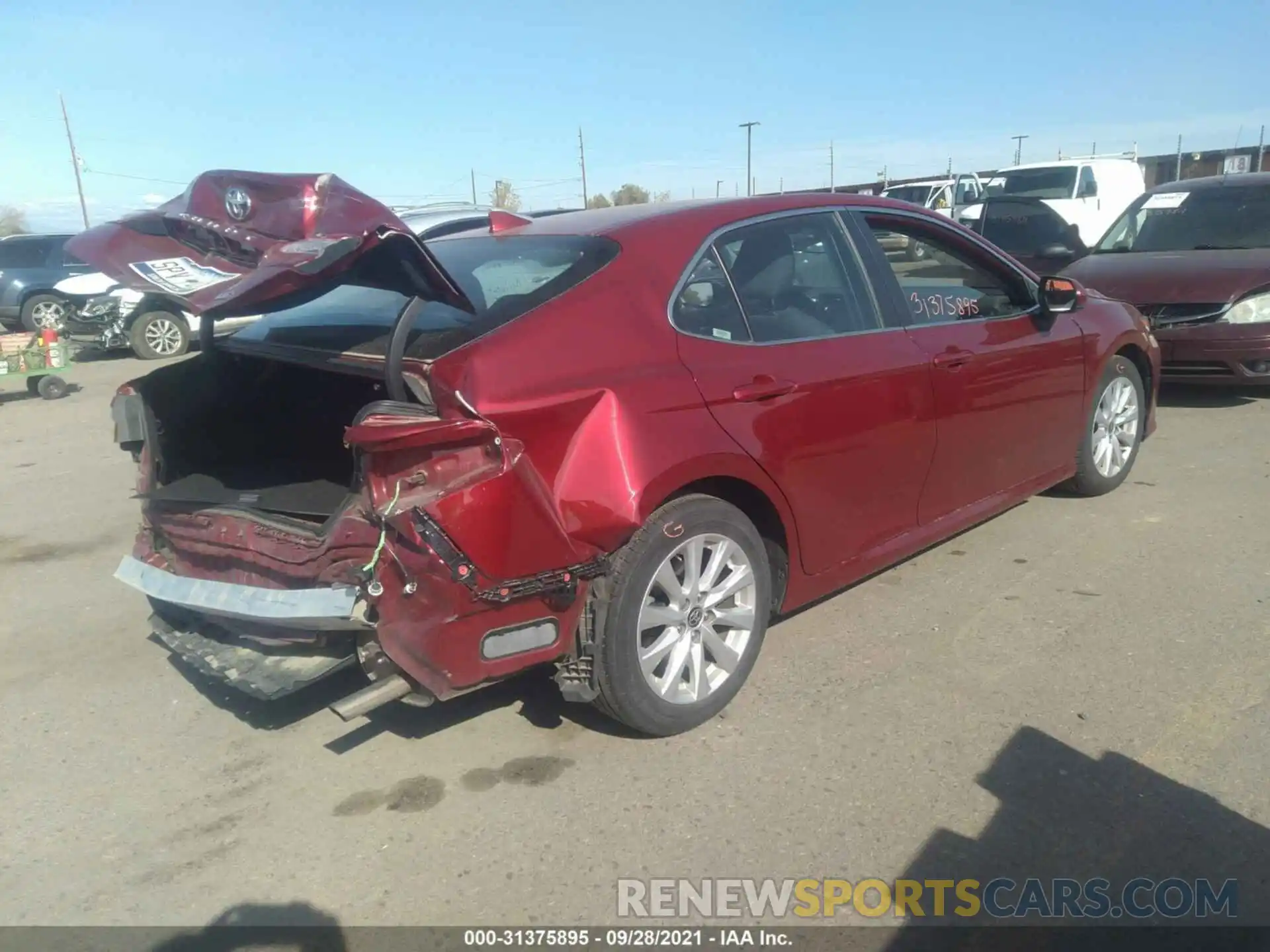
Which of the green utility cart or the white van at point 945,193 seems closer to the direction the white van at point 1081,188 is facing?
the green utility cart

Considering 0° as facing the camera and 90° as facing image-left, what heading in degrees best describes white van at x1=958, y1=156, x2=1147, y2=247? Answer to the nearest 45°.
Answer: approximately 45°

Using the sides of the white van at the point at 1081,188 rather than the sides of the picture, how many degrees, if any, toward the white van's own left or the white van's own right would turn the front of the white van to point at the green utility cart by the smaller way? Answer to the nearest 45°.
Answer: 0° — it already faces it

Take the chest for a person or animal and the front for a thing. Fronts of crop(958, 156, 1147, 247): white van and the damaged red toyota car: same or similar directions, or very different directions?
very different directions

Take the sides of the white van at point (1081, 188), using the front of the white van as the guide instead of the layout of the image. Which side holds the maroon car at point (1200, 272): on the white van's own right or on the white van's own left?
on the white van's own left

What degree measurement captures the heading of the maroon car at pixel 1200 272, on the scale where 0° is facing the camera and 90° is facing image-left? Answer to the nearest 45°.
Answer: approximately 45°

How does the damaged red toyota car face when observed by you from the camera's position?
facing away from the viewer and to the right of the viewer

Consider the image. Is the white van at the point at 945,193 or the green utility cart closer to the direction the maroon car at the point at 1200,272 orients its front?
the green utility cart

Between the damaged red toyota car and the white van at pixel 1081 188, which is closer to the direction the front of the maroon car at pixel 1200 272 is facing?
the damaged red toyota car

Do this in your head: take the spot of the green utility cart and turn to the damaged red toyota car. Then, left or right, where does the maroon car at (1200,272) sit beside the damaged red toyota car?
left

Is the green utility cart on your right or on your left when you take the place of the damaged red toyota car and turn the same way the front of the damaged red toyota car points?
on your left

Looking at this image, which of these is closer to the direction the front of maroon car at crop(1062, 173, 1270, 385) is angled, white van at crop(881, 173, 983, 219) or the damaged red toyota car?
the damaged red toyota car
